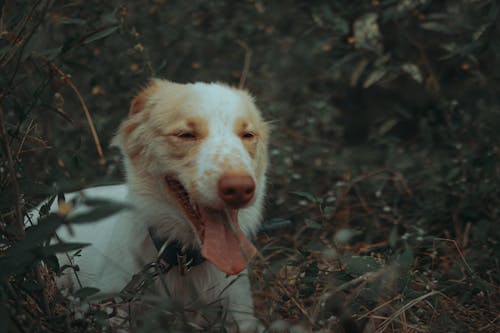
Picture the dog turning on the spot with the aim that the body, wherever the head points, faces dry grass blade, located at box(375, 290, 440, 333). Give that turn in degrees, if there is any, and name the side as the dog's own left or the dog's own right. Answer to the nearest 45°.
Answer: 0° — it already faces it

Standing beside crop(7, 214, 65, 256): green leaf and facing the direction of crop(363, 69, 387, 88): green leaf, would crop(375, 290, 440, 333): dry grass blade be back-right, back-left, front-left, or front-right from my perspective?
front-right

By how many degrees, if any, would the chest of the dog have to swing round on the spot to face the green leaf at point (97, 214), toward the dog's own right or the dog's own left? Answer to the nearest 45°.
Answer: approximately 45° to the dog's own right

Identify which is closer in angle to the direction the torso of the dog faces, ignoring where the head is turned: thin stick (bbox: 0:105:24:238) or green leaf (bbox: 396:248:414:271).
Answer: the green leaf

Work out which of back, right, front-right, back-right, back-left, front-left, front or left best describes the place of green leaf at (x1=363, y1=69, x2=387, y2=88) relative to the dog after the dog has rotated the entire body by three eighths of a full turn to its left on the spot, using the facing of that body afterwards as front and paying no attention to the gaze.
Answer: front-right

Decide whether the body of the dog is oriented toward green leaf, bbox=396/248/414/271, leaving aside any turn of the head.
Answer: no

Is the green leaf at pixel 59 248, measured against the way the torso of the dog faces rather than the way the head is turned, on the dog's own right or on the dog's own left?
on the dog's own right

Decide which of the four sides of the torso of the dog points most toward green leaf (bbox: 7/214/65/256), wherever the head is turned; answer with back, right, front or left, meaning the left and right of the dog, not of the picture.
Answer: right

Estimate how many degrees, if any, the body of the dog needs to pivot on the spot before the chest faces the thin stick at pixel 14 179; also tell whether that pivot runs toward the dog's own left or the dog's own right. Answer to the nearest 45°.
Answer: approximately 90° to the dog's own right

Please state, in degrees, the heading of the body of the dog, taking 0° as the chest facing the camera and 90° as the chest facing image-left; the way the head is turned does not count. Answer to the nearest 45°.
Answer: approximately 315°
